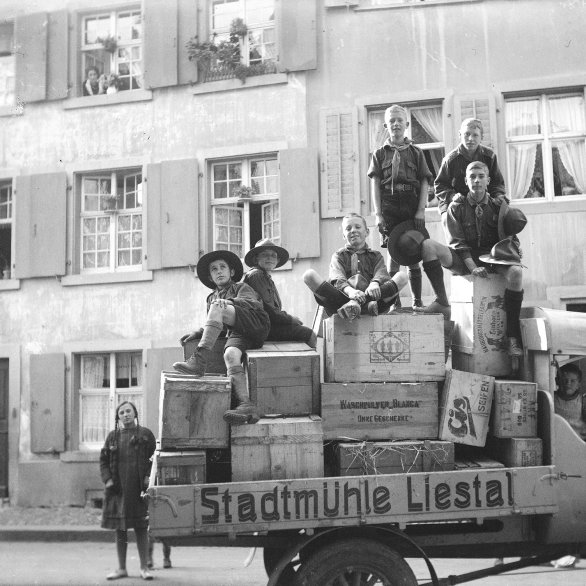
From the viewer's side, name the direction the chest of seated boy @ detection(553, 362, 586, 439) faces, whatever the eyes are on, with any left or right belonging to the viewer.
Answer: facing the viewer

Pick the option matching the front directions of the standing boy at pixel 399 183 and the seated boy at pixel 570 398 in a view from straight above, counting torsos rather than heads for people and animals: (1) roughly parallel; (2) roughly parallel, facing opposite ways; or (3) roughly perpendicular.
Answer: roughly parallel

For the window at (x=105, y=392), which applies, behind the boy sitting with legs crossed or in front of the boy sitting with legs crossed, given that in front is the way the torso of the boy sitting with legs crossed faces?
behind

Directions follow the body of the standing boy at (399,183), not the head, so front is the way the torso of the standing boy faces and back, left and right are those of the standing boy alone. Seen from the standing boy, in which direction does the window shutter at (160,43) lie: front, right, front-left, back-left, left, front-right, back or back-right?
back-right

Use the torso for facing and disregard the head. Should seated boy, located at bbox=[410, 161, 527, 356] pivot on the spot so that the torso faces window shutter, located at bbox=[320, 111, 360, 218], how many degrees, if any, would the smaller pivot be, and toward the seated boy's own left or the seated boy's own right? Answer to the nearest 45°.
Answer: approximately 180°

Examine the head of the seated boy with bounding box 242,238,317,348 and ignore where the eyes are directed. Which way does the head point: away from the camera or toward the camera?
toward the camera

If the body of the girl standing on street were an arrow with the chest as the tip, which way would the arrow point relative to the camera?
toward the camera

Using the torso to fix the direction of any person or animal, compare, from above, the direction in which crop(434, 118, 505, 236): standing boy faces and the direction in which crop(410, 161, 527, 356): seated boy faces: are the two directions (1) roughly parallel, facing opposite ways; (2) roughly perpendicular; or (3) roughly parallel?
roughly parallel

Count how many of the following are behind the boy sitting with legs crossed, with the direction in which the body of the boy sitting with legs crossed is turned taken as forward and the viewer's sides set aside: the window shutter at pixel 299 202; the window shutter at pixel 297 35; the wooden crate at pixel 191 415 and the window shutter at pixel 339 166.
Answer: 3

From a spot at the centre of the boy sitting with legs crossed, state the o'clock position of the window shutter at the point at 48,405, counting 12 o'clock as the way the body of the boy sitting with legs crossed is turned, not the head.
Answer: The window shutter is roughly at 5 o'clock from the boy sitting with legs crossed.

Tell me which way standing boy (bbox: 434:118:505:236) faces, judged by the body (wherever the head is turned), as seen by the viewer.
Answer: toward the camera

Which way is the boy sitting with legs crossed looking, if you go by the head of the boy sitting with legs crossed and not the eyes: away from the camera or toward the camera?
toward the camera

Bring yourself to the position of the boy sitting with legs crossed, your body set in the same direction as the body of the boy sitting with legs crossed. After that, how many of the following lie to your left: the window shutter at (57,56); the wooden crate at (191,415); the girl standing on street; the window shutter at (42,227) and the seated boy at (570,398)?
1

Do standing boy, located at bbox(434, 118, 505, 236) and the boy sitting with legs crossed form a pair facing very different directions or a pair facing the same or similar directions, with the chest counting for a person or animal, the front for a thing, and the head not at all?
same or similar directions
